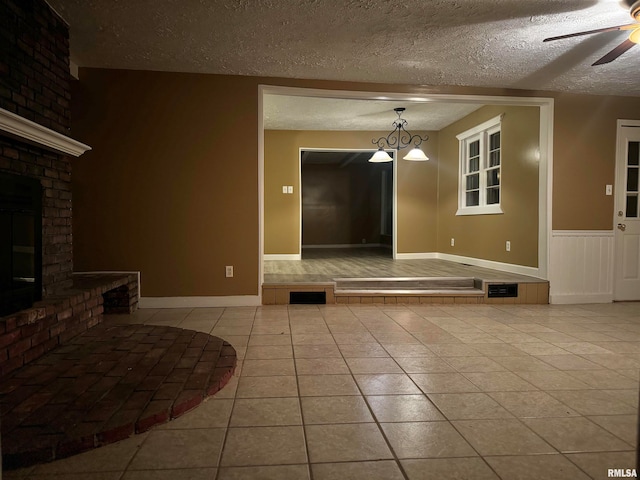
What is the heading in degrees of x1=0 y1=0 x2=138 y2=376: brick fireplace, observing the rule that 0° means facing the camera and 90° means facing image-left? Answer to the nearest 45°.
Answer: approximately 315°

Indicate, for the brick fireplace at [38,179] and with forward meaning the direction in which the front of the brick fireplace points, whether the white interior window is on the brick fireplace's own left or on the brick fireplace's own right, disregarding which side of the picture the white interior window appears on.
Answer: on the brick fireplace's own left

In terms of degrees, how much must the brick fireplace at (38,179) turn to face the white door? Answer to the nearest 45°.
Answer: approximately 45° to its left
